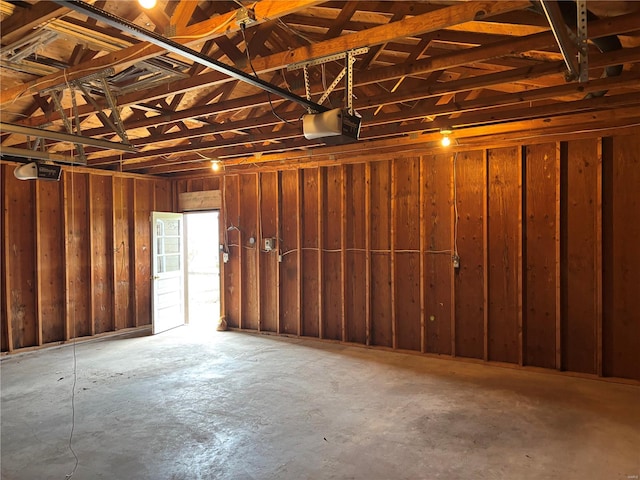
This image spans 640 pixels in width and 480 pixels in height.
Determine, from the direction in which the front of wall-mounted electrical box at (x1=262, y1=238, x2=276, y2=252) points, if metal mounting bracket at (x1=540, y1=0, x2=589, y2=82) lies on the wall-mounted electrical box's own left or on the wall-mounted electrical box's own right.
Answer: on the wall-mounted electrical box's own left

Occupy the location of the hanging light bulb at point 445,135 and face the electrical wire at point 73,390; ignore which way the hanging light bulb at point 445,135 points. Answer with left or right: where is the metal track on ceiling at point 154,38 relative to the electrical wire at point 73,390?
left

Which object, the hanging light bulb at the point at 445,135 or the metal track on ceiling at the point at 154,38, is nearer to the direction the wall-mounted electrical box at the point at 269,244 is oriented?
the metal track on ceiling

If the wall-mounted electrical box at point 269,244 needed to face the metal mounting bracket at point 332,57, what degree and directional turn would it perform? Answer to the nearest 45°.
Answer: approximately 45° to its left

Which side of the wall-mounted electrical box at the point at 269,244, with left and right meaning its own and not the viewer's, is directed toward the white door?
right

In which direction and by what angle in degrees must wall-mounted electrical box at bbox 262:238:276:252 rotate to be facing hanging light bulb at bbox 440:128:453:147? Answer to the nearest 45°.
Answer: approximately 90° to its left

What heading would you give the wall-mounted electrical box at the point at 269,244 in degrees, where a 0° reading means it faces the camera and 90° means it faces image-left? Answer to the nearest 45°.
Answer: approximately 45°
